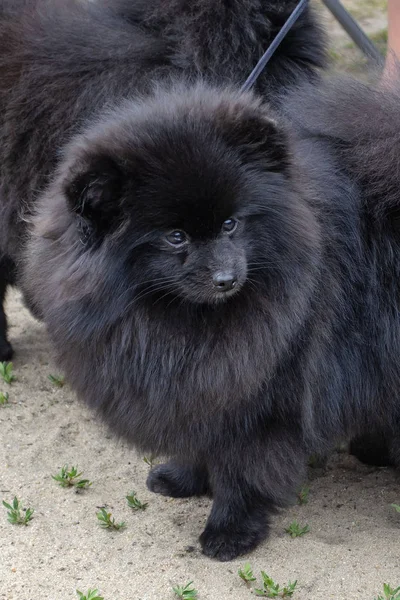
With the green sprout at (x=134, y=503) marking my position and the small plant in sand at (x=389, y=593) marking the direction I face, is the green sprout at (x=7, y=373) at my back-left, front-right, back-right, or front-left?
back-left

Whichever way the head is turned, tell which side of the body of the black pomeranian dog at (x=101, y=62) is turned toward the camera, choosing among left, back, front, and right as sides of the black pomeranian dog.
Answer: right

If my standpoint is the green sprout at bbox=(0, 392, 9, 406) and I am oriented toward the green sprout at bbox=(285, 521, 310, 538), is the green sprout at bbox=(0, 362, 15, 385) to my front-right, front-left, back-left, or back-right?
back-left

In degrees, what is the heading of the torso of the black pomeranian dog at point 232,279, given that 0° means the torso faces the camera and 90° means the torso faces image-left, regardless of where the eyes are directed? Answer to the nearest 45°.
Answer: approximately 45°
